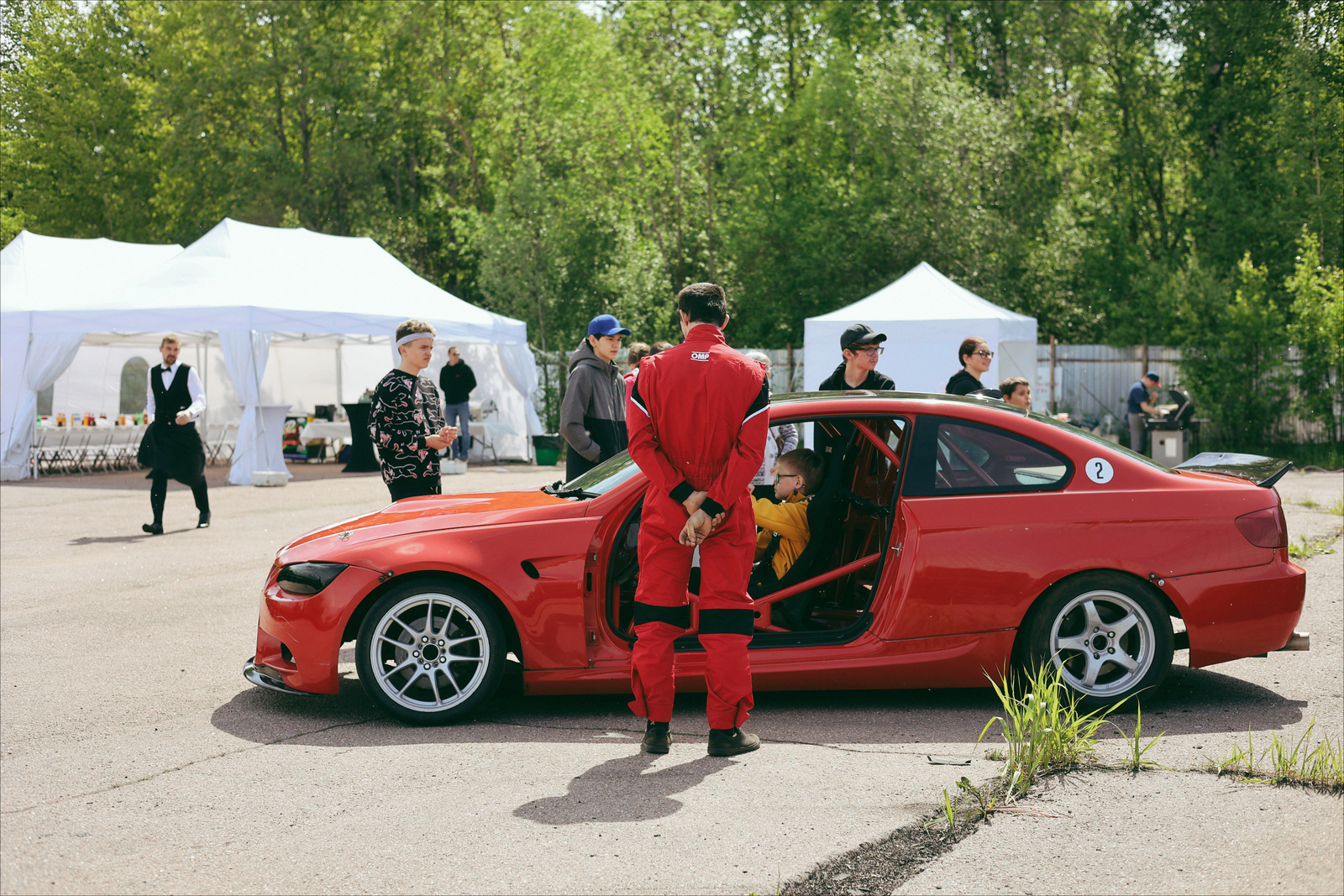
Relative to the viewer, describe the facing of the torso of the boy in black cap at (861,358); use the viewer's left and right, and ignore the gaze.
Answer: facing the viewer and to the right of the viewer

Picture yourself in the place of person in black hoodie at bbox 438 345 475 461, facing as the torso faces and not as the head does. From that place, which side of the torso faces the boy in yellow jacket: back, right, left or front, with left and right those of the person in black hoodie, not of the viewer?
front

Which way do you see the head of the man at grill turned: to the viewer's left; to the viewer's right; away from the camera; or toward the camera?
to the viewer's right

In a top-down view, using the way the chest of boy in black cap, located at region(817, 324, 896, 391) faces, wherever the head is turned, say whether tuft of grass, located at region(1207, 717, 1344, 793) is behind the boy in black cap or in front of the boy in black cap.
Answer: in front

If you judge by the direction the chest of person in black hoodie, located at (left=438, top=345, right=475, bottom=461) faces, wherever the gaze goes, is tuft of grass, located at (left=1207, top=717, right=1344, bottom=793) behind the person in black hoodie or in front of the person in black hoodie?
in front

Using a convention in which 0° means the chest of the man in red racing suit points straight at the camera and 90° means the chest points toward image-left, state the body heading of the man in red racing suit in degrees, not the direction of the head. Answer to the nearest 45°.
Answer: approximately 180°

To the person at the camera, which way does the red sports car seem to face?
facing to the left of the viewer

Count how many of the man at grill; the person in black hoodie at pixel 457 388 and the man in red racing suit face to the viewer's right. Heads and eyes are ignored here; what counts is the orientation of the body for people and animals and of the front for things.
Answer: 1

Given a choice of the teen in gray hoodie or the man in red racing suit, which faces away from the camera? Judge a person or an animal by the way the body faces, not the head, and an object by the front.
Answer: the man in red racing suit

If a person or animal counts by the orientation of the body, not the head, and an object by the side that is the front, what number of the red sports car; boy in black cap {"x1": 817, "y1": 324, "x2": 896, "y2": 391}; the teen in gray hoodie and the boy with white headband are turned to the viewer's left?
1
